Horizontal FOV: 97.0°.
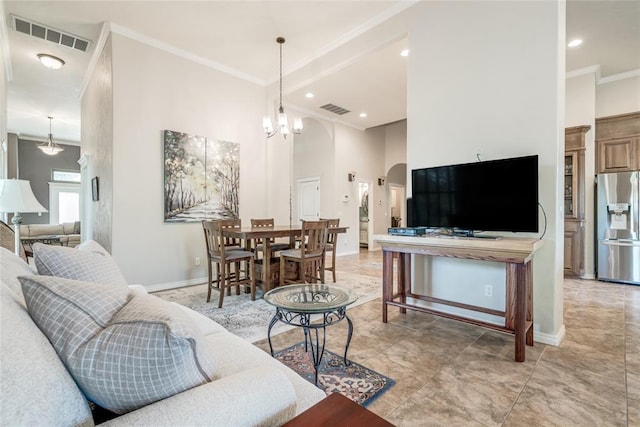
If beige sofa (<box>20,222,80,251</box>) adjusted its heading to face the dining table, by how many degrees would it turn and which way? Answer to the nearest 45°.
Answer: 0° — it already faces it

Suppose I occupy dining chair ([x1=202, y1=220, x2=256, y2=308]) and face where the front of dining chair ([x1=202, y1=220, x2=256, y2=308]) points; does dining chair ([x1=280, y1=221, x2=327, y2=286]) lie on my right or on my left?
on my right

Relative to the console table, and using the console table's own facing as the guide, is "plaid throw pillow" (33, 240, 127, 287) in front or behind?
in front

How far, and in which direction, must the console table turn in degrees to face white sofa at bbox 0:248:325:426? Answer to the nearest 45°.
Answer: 0° — it already faces it

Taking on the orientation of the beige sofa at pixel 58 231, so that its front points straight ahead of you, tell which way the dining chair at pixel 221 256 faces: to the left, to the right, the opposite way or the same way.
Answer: to the left

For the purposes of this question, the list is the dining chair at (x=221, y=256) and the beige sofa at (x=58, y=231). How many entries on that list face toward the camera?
1

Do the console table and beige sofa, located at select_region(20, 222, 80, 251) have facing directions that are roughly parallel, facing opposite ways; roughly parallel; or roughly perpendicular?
roughly perpendicular

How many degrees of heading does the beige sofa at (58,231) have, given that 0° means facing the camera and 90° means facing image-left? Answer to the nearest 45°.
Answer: approximately 0°
